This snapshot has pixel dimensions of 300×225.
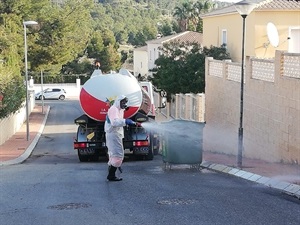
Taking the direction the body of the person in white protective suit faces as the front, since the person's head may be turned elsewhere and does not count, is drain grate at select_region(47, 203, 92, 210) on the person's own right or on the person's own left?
on the person's own right

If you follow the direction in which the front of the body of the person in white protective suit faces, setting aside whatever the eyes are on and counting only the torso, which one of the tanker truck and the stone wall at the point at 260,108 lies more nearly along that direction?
the stone wall

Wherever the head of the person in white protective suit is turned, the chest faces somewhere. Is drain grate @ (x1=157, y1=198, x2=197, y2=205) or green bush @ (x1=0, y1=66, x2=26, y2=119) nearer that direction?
the drain grate

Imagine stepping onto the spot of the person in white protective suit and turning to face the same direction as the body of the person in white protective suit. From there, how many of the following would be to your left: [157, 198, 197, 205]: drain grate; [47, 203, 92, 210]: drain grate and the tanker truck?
1

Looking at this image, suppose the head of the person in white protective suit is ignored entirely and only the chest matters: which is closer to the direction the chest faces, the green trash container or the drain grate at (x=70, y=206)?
the green trash container

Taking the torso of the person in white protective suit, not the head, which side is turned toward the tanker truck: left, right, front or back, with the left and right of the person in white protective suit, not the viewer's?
left

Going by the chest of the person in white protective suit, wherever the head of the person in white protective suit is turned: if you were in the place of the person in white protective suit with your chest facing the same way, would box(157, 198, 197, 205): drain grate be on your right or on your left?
on your right

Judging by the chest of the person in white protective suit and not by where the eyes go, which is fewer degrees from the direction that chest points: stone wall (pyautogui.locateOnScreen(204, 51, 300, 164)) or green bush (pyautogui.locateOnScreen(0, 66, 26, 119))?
the stone wall

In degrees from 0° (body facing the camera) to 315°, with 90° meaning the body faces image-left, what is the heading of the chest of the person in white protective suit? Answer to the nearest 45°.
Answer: approximately 270°

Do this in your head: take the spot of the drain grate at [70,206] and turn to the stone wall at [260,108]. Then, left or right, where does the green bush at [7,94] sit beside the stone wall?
left

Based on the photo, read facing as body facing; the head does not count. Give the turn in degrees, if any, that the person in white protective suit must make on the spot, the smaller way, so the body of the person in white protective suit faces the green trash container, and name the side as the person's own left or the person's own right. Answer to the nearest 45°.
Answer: approximately 45° to the person's own left

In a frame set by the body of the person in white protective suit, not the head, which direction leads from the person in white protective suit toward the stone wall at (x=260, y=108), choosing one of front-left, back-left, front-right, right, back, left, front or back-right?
front-left

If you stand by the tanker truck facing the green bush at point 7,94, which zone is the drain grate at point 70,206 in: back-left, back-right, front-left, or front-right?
back-left
